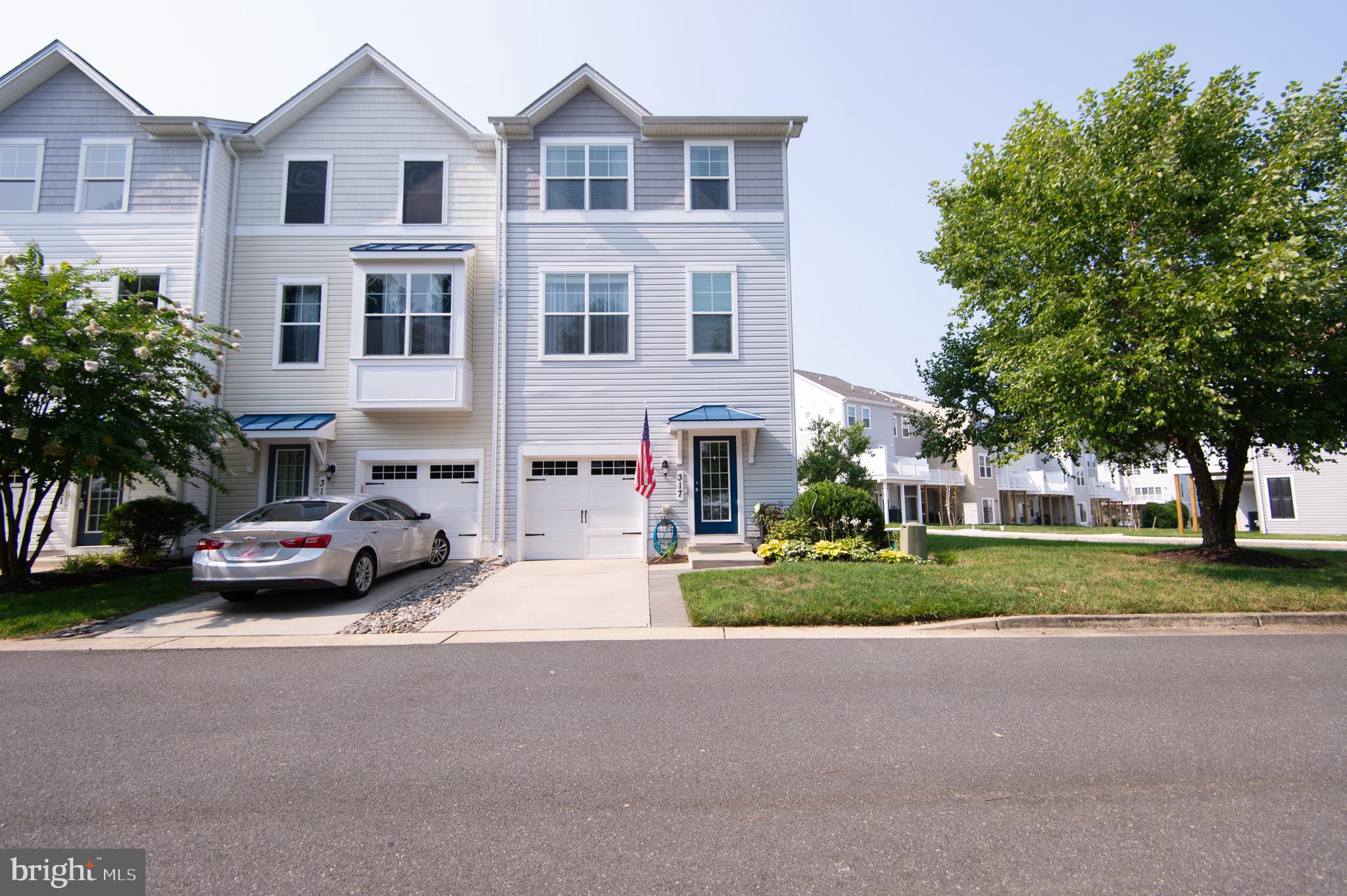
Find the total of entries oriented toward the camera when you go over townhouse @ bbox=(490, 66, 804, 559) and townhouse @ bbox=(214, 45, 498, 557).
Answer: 2

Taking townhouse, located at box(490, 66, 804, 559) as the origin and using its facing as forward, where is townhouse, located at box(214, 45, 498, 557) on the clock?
townhouse, located at box(214, 45, 498, 557) is roughly at 3 o'clock from townhouse, located at box(490, 66, 804, 559).

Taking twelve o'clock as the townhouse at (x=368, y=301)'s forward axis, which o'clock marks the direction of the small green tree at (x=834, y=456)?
The small green tree is roughly at 8 o'clock from the townhouse.

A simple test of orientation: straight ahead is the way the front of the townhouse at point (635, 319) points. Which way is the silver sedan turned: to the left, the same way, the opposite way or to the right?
the opposite way

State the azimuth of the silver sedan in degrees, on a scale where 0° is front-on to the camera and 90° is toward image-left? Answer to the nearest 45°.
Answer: approximately 225°

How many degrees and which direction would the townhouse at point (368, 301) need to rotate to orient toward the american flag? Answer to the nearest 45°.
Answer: approximately 45° to its left

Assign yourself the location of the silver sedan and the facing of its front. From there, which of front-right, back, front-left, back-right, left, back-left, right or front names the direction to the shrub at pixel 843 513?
front-right

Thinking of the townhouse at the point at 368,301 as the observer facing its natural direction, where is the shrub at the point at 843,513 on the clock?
The shrub is roughly at 10 o'clock from the townhouse.

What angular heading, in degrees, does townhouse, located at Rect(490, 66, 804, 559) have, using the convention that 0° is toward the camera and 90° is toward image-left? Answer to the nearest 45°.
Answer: approximately 0°

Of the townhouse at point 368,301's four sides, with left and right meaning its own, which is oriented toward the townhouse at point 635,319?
left

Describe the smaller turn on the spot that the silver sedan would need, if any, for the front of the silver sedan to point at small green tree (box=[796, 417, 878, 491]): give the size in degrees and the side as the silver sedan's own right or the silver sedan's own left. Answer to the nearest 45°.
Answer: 0° — it already faces it
